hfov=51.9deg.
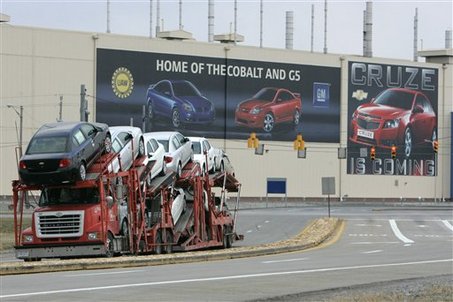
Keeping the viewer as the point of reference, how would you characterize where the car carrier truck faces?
facing the viewer and to the left of the viewer
